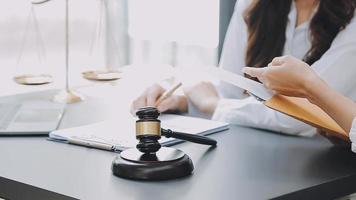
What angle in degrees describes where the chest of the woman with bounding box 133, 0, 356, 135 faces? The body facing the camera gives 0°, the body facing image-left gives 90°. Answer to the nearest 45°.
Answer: approximately 45°

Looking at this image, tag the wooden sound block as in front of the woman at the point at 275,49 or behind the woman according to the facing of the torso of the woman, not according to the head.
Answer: in front

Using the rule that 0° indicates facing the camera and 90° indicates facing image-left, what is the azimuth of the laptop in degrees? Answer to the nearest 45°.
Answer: approximately 270°

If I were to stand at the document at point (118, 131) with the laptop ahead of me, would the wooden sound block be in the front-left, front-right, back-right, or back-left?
back-left
